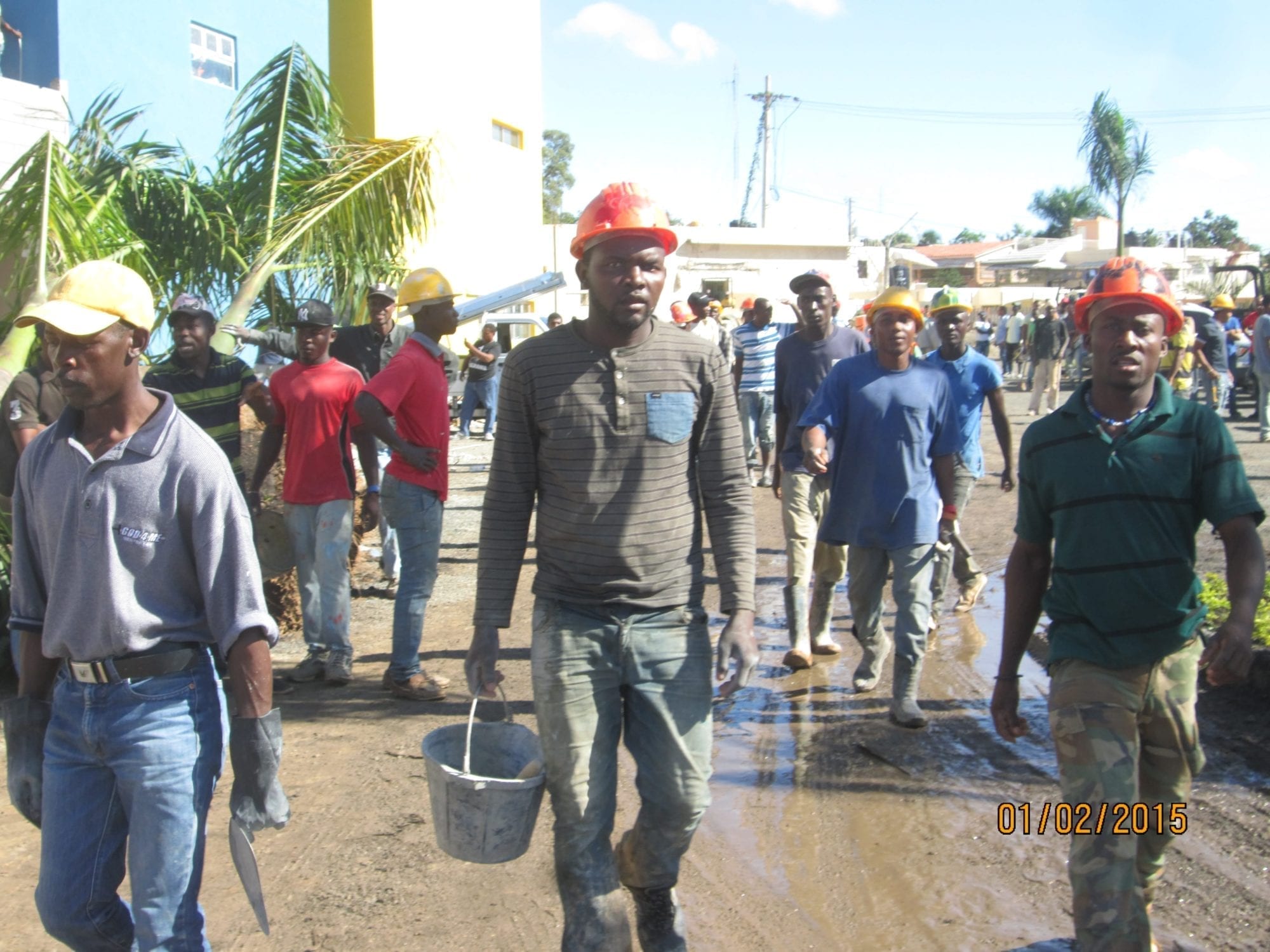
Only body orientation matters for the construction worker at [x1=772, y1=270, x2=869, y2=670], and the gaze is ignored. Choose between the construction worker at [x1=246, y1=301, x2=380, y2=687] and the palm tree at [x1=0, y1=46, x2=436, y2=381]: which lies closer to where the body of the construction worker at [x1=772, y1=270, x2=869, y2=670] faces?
the construction worker

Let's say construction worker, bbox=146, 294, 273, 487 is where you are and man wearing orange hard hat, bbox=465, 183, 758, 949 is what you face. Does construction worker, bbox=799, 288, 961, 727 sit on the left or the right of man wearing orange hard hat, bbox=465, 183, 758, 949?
left

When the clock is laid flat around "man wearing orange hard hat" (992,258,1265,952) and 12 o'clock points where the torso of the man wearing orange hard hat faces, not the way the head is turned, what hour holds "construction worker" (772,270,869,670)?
The construction worker is roughly at 5 o'clock from the man wearing orange hard hat.

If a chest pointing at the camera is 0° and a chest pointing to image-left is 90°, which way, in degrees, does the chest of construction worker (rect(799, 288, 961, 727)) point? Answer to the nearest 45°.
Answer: approximately 0°

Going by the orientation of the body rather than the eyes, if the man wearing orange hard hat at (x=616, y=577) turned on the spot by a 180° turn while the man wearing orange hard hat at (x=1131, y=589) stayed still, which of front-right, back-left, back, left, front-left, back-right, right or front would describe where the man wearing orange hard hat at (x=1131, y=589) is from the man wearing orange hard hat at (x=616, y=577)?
right

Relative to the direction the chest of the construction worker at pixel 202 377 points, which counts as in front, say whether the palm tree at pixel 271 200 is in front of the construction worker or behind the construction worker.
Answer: behind

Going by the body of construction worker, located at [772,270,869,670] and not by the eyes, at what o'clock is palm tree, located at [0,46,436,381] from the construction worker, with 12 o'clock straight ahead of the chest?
The palm tree is roughly at 4 o'clock from the construction worker.
